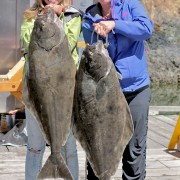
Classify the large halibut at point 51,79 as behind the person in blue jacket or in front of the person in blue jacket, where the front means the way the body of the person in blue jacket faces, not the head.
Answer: in front

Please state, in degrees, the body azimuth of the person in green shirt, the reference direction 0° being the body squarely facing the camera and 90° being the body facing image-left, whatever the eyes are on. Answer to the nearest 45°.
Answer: approximately 0°

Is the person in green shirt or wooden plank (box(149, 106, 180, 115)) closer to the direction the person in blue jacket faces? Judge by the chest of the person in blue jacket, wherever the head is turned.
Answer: the person in green shirt

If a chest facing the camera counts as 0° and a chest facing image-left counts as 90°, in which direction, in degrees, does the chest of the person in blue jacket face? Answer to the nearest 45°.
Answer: approximately 45°
